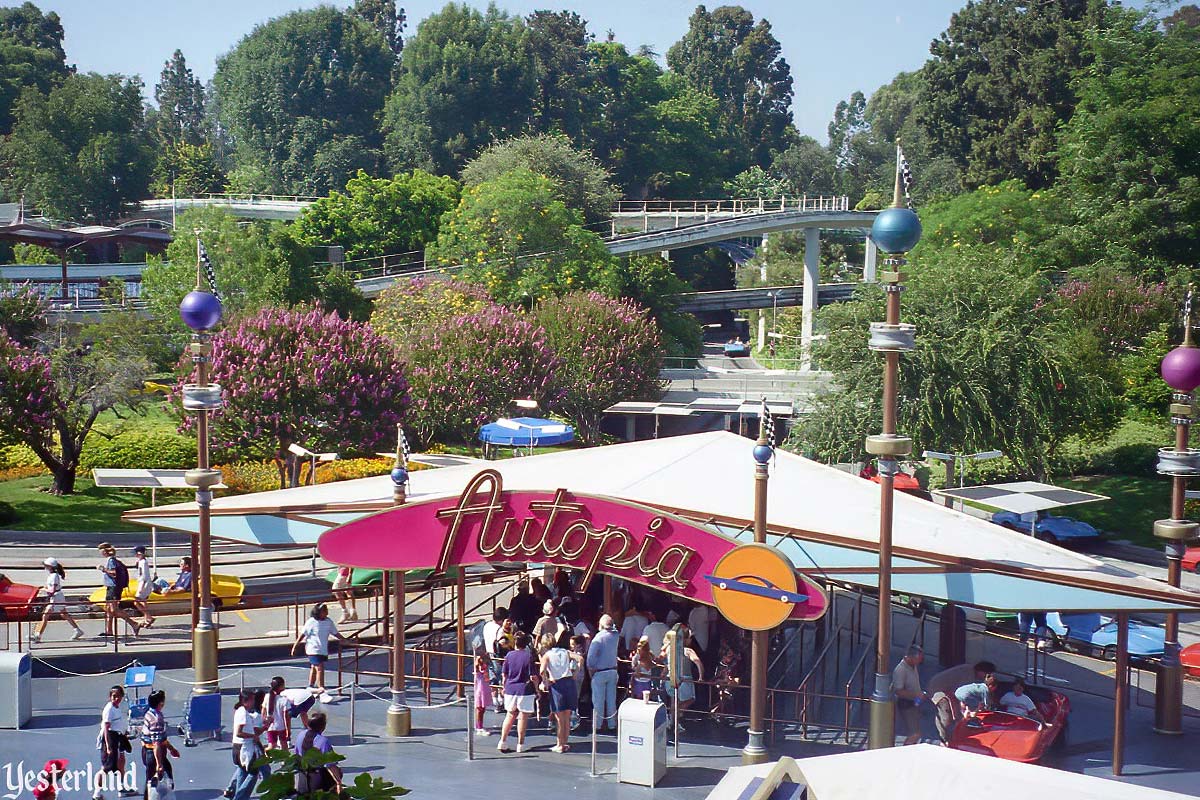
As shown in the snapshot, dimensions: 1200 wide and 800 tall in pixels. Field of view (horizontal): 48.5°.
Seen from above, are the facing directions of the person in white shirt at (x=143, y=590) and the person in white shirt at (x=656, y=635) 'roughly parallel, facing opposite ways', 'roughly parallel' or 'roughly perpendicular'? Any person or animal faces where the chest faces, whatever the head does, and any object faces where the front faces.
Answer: roughly perpendicular

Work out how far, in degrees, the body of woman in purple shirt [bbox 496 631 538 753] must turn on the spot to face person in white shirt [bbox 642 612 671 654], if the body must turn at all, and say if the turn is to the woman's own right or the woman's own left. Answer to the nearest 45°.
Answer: approximately 90° to the woman's own right

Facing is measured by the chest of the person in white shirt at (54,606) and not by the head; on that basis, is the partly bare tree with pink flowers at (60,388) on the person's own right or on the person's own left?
on the person's own right

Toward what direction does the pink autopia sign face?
toward the camera

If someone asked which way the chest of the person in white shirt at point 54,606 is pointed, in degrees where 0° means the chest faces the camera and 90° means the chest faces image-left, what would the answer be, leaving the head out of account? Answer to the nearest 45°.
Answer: approximately 90°

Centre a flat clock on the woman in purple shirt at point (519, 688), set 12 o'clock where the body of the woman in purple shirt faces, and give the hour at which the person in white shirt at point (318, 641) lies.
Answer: The person in white shirt is roughly at 10 o'clock from the woman in purple shirt.

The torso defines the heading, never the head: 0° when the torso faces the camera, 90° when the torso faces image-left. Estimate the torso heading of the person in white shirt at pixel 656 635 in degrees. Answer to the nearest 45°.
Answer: approximately 180°

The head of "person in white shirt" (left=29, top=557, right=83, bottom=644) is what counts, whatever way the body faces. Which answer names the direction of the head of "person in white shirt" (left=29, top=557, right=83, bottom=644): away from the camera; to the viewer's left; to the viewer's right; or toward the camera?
to the viewer's left

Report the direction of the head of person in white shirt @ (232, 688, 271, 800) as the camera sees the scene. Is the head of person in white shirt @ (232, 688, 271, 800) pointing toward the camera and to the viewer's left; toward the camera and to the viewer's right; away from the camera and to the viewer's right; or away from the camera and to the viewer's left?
toward the camera and to the viewer's right

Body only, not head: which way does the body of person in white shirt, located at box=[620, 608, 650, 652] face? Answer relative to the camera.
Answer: away from the camera

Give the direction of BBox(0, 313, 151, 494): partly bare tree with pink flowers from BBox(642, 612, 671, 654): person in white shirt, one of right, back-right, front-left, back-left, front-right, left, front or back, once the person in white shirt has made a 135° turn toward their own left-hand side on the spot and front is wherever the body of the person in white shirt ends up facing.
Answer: right

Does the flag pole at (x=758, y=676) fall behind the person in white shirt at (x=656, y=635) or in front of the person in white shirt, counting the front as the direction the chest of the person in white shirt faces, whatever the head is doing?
behind

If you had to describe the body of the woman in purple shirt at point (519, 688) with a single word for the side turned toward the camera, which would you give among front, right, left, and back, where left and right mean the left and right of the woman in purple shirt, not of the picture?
back
